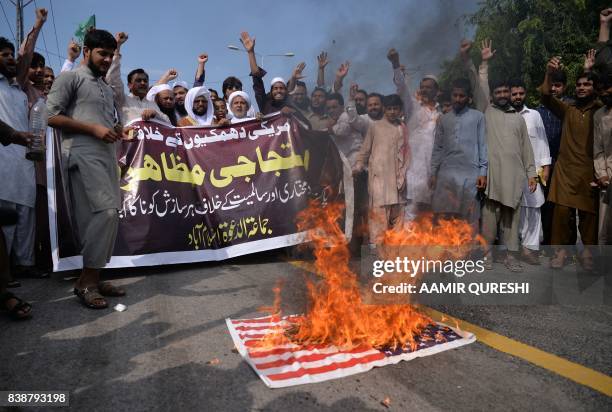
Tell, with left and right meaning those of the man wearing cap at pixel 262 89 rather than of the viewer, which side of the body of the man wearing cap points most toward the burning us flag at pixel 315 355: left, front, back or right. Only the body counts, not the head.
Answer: front

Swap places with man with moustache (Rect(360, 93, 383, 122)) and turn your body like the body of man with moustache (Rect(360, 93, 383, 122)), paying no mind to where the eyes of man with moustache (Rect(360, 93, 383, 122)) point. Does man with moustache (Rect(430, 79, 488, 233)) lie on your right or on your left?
on your left

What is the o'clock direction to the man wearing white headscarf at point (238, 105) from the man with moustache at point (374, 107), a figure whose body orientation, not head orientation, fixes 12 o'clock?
The man wearing white headscarf is roughly at 3 o'clock from the man with moustache.

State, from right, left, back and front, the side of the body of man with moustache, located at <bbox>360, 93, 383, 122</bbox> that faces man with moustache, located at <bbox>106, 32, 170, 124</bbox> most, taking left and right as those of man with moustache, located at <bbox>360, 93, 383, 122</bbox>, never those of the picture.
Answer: right

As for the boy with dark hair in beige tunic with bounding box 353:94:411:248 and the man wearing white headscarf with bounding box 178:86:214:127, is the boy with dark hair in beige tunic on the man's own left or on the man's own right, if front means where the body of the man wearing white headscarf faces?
on the man's own left

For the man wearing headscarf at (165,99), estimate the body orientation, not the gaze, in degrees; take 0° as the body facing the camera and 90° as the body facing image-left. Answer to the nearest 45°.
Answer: approximately 315°

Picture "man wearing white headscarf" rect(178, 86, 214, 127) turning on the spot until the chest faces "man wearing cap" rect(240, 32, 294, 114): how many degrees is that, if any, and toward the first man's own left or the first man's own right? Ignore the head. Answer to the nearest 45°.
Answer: approximately 90° to the first man's own left

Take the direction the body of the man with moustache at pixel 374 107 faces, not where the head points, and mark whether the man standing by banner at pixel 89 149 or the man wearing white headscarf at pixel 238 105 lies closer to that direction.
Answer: the man standing by banner

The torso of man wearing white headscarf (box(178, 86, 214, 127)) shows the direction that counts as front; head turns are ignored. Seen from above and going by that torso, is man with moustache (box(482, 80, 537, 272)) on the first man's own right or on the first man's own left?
on the first man's own left
